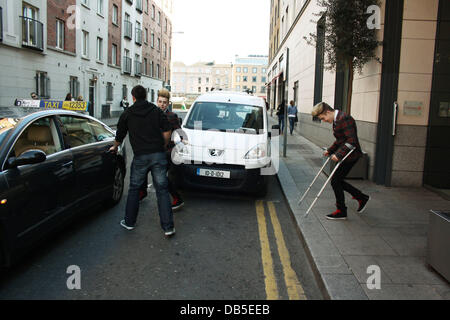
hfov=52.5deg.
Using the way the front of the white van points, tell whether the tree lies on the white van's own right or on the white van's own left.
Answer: on the white van's own left

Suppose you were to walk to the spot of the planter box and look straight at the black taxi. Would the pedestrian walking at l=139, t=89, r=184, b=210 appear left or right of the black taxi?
right

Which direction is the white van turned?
toward the camera

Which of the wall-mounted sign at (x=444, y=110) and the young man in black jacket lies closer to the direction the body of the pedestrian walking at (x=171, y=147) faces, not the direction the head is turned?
the young man in black jacket

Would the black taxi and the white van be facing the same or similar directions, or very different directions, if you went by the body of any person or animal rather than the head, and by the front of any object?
same or similar directions

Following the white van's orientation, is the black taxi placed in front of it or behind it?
in front

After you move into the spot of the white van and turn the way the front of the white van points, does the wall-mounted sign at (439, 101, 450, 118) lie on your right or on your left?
on your left
